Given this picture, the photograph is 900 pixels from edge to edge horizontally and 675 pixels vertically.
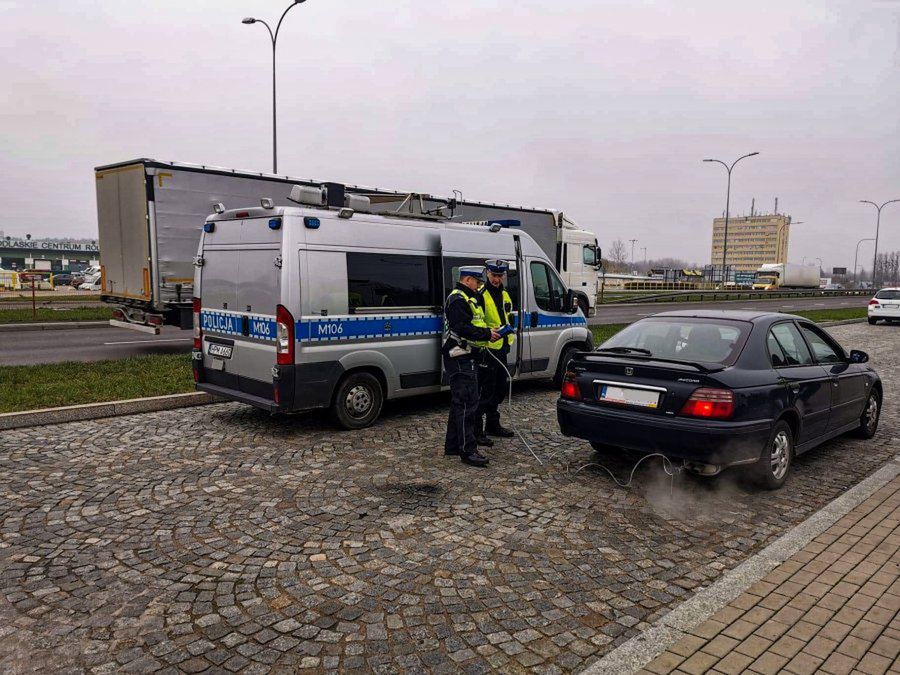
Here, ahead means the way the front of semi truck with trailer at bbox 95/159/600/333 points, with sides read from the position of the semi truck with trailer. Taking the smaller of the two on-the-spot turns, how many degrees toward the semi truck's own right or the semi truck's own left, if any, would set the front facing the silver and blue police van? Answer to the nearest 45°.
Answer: approximately 90° to the semi truck's own right

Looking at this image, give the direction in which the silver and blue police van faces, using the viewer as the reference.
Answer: facing away from the viewer and to the right of the viewer

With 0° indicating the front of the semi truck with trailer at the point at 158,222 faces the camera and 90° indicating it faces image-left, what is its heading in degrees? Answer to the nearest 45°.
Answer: approximately 225°

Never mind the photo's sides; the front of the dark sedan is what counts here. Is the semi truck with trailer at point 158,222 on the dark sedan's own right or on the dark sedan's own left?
on the dark sedan's own left

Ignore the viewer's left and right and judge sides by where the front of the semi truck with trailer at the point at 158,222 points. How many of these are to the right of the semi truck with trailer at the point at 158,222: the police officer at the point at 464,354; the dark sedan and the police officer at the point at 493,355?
3

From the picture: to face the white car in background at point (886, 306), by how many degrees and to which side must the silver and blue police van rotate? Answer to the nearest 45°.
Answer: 0° — it already faces it

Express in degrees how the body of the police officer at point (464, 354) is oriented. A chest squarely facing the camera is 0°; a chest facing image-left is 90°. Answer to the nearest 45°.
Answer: approximately 270°

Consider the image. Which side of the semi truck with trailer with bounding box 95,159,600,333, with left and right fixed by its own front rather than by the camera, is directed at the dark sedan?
right

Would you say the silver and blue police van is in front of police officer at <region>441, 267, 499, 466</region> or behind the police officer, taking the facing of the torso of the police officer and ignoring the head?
behind

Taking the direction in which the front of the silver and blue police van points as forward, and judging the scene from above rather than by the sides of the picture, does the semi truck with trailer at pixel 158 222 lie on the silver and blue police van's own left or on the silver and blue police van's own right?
on the silver and blue police van's own left

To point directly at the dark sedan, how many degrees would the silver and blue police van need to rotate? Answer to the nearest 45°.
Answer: approximately 90° to its right

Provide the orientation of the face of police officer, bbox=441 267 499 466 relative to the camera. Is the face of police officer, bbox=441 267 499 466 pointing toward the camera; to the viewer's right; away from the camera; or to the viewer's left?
to the viewer's right

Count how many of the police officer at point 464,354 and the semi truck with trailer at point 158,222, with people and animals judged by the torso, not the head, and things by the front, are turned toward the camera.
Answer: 0
